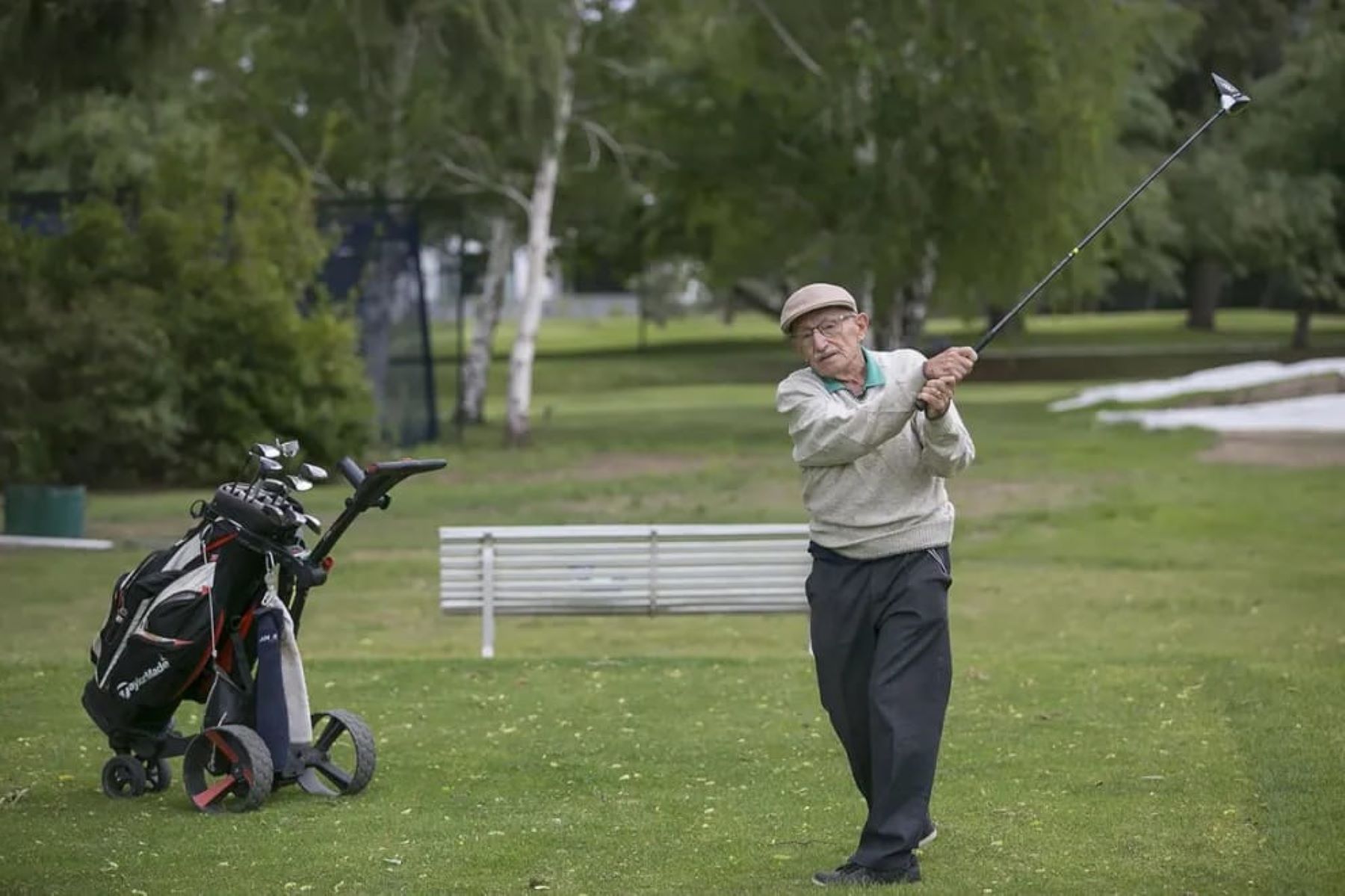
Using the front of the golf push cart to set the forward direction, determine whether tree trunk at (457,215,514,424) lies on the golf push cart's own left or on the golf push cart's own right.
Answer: on the golf push cart's own right

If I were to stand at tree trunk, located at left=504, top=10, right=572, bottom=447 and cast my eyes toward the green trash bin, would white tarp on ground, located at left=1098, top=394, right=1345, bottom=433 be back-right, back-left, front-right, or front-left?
back-left

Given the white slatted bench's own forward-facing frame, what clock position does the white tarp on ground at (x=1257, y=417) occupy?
The white tarp on ground is roughly at 1 o'clock from the white slatted bench.

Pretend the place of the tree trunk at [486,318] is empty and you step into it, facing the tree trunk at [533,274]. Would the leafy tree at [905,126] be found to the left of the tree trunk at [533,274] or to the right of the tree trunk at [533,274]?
left

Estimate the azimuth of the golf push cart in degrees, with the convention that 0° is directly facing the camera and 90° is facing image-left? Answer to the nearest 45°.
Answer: approximately 135°

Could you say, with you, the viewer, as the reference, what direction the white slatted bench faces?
facing away from the viewer
